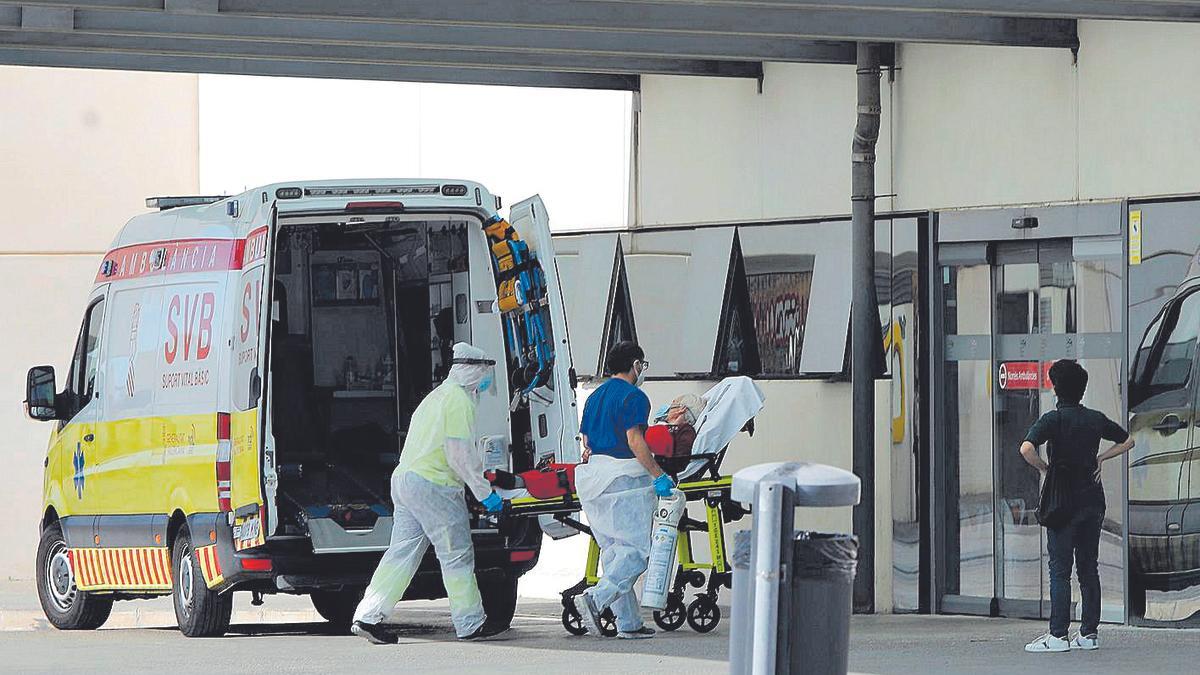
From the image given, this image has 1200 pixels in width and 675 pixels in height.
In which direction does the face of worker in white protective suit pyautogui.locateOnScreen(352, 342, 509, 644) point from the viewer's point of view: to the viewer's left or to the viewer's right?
to the viewer's right

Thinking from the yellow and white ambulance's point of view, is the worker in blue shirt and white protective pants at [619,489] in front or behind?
behind

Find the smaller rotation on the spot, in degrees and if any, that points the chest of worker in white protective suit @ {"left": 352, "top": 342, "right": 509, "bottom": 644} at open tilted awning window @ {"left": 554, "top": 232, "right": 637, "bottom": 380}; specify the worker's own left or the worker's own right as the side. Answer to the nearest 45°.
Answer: approximately 90° to the worker's own left

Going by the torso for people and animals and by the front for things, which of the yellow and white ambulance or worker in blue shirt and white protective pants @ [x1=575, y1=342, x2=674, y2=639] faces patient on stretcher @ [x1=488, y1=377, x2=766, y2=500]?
the worker in blue shirt and white protective pants

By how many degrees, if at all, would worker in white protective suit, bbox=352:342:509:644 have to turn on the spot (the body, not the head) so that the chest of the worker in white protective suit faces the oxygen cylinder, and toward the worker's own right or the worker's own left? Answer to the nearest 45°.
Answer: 0° — they already face it

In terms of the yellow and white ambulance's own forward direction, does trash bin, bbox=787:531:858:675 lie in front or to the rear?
to the rear

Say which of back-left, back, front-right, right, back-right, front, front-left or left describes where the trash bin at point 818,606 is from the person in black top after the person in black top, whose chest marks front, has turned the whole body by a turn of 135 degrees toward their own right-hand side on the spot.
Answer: right

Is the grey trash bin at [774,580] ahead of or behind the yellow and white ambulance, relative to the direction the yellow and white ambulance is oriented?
behind

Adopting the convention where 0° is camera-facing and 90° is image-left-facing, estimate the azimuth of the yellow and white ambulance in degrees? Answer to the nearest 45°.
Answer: approximately 135°

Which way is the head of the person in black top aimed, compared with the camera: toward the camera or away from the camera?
away from the camera

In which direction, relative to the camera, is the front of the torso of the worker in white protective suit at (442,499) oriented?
to the viewer's right
